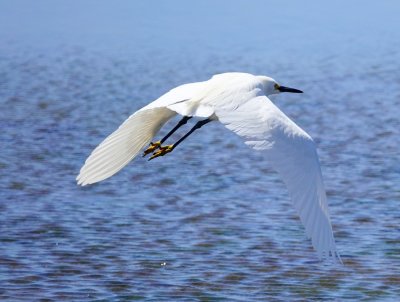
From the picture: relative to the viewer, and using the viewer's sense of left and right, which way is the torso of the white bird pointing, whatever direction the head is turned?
facing away from the viewer and to the right of the viewer
